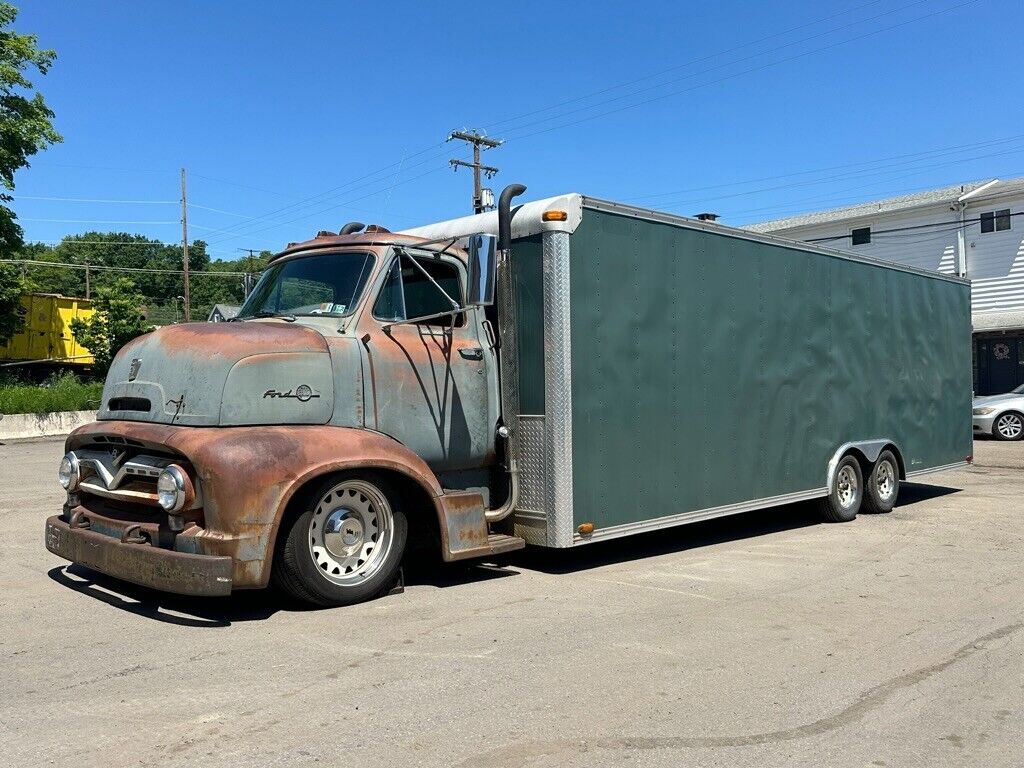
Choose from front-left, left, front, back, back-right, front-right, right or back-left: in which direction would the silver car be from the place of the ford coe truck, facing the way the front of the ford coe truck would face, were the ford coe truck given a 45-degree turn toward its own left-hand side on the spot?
back-left

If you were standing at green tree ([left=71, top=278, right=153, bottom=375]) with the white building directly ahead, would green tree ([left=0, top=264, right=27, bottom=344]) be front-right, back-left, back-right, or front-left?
back-right

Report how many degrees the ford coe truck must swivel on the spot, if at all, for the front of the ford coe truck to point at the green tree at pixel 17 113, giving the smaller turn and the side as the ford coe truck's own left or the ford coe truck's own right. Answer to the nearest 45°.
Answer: approximately 90° to the ford coe truck's own right

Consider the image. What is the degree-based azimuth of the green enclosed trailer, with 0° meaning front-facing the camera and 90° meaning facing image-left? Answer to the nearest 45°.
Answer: approximately 45°

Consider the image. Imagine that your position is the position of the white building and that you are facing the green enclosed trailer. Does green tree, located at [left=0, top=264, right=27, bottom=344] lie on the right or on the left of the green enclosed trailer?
right

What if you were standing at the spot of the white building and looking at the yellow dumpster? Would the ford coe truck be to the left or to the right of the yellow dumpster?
left

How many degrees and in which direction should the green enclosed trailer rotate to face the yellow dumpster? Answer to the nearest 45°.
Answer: approximately 90° to its right

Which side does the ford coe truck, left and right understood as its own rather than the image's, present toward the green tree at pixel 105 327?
right

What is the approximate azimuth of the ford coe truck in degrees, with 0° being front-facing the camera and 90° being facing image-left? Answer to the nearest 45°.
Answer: approximately 45°

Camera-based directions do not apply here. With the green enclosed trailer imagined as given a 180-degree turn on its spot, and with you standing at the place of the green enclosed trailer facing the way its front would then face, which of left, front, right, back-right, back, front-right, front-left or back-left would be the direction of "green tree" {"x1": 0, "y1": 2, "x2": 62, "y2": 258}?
left
